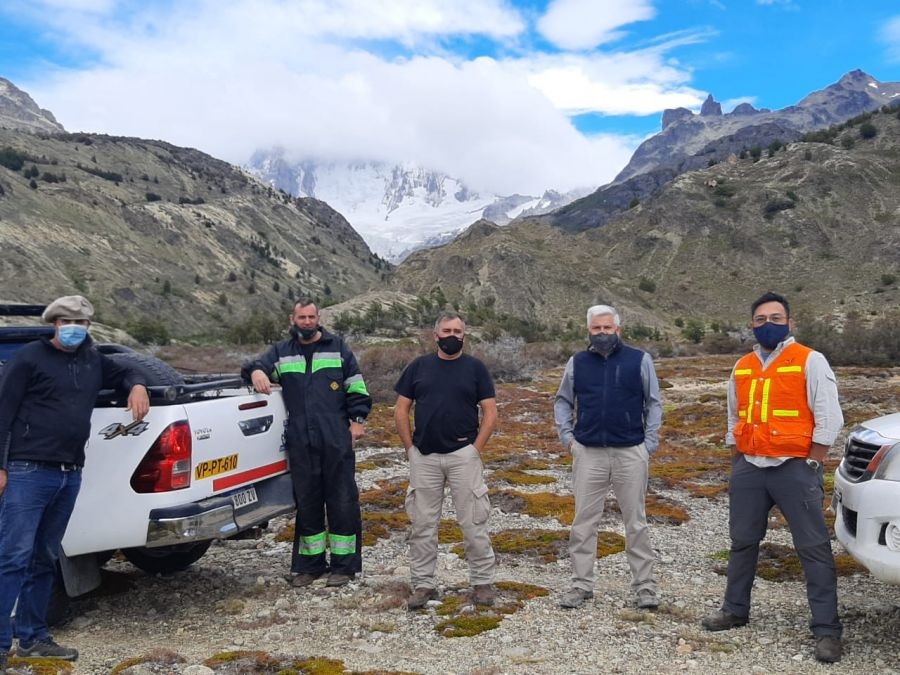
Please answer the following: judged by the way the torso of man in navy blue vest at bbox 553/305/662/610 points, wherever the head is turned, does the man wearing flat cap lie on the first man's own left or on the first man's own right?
on the first man's own right

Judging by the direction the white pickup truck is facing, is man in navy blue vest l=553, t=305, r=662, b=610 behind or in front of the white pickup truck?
behind

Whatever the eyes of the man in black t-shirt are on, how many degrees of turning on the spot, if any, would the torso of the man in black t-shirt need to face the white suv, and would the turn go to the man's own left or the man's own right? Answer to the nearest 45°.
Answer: approximately 45° to the man's own left

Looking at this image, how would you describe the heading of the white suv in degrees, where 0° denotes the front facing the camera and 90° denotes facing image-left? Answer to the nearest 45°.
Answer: approximately 45°

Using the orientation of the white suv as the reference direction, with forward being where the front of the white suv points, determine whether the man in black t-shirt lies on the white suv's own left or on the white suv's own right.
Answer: on the white suv's own right

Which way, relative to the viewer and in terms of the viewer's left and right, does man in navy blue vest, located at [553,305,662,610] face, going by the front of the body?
facing the viewer

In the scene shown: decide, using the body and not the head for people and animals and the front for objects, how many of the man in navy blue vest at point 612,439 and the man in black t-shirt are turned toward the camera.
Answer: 2

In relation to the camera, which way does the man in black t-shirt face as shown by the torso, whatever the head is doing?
toward the camera

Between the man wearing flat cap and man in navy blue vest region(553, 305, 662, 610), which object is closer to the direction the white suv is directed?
the man wearing flat cap

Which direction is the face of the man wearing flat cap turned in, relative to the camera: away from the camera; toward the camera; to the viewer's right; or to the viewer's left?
toward the camera

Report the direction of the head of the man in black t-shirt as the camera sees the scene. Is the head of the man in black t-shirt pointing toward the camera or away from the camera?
toward the camera

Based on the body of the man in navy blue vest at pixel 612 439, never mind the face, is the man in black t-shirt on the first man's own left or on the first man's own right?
on the first man's own right

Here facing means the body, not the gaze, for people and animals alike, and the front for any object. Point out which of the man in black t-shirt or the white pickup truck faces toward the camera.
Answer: the man in black t-shirt

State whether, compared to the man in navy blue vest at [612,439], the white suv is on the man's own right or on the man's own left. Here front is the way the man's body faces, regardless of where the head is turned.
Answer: on the man's own left

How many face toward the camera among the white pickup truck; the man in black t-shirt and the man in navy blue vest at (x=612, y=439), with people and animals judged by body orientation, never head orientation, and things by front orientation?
2

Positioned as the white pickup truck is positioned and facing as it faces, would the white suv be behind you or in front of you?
behind
